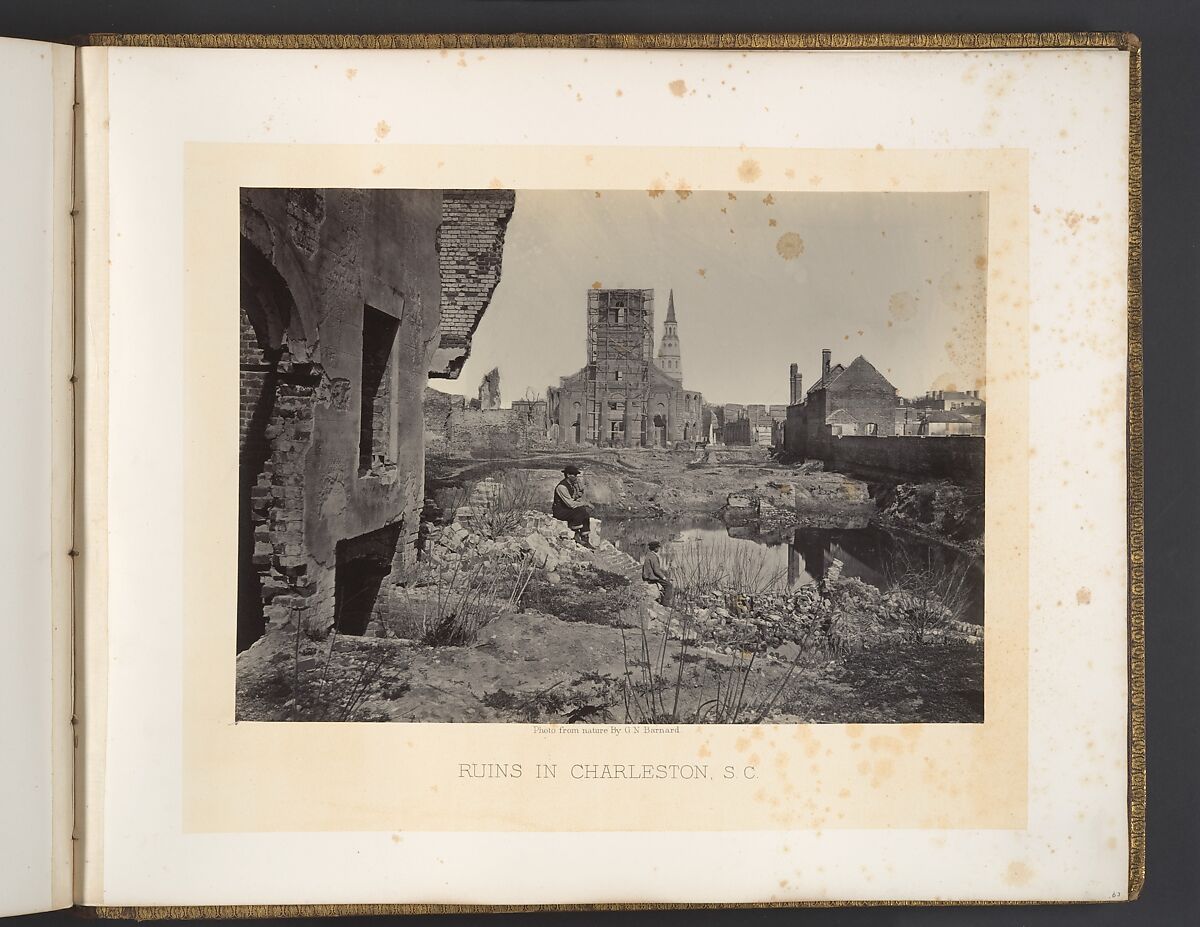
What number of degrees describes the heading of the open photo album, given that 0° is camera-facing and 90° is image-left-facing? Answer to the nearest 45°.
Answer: approximately 0°
